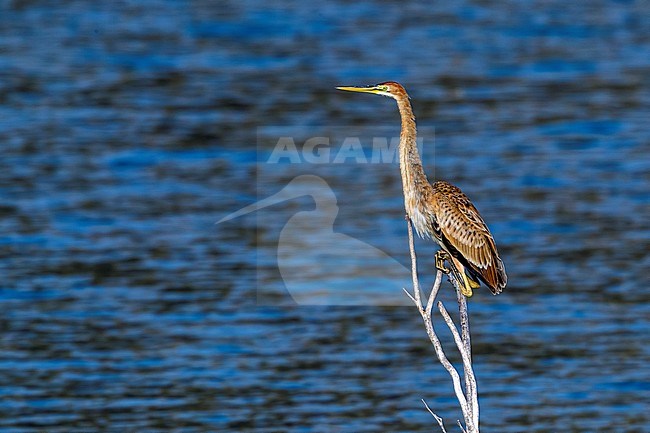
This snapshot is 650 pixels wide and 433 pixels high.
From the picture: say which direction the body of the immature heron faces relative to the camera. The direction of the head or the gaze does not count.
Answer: to the viewer's left
